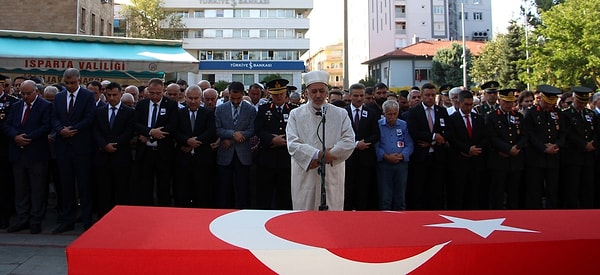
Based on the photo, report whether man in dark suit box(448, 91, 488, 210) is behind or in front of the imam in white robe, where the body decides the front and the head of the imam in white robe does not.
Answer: behind

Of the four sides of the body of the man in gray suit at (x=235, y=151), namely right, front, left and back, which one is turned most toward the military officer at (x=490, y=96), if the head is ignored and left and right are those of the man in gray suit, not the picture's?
left

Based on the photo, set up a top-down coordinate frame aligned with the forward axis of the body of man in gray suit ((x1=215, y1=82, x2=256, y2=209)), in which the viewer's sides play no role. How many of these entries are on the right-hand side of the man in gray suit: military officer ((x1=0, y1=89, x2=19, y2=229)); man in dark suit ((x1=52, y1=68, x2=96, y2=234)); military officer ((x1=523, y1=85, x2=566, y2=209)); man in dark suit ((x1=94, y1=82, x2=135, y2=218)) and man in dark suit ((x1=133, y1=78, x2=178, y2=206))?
4

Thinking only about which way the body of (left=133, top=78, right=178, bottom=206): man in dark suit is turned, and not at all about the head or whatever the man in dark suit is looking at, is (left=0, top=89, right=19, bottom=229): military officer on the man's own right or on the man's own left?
on the man's own right

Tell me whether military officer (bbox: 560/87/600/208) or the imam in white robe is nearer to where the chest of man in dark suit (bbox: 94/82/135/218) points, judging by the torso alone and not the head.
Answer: the imam in white robe

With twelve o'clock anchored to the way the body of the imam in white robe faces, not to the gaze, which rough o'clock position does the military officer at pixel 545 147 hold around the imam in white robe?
The military officer is roughly at 8 o'clock from the imam in white robe.

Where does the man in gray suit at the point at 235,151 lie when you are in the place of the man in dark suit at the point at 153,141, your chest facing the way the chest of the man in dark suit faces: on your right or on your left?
on your left

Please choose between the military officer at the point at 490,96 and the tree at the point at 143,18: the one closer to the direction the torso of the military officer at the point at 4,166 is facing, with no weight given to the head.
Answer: the military officer

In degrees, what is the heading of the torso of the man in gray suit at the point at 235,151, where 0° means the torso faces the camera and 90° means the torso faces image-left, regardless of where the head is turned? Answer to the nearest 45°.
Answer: approximately 0°

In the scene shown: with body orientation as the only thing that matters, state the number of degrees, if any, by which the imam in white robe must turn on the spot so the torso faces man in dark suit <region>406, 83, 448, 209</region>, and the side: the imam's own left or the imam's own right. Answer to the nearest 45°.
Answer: approximately 135° to the imam's own left
